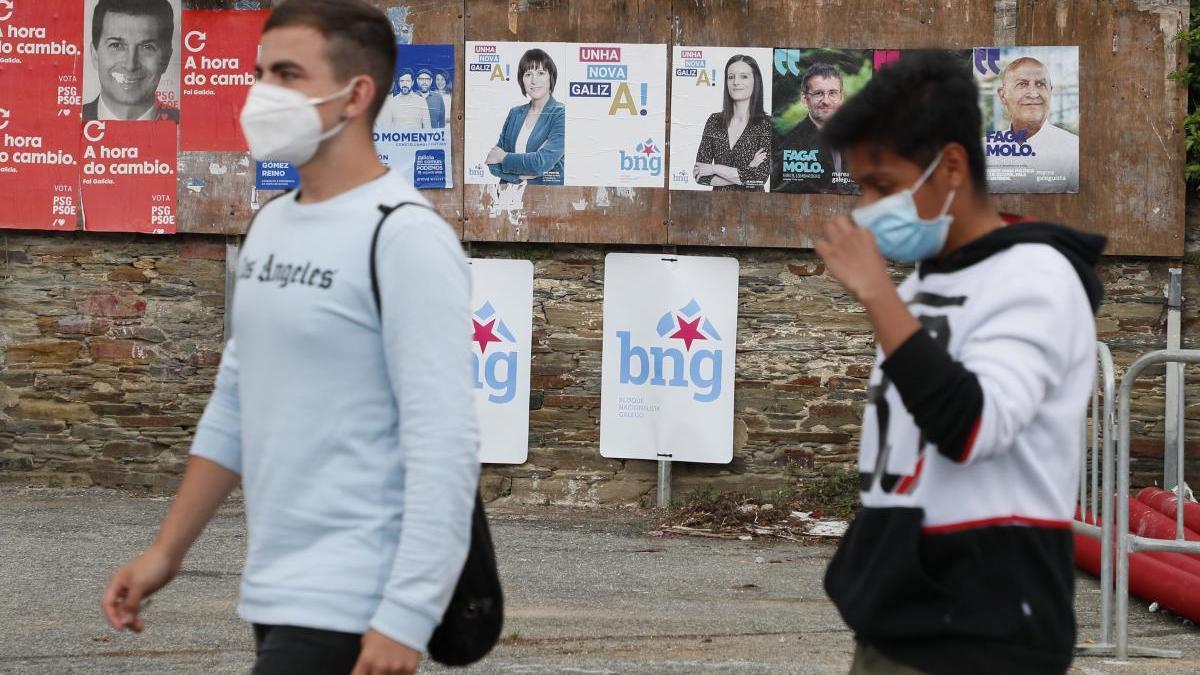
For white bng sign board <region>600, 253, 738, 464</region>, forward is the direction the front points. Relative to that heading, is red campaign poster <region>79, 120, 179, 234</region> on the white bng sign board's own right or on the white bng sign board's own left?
on the white bng sign board's own right

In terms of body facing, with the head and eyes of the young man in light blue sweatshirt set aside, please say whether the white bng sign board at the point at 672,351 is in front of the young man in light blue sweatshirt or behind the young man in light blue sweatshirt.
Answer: behind

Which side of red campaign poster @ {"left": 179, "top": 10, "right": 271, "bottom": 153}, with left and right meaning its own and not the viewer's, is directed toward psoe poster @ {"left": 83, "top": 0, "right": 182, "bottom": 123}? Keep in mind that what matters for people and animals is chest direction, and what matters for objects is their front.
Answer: right

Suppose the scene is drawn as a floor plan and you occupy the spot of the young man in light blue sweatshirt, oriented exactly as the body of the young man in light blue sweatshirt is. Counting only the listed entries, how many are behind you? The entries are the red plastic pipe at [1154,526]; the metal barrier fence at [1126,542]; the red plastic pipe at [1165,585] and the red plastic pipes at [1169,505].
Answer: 4

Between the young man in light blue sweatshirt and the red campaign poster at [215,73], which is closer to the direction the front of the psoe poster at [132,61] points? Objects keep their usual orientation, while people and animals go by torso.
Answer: the young man in light blue sweatshirt

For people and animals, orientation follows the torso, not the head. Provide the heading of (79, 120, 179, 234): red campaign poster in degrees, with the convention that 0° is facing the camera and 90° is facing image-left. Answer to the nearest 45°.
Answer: approximately 0°

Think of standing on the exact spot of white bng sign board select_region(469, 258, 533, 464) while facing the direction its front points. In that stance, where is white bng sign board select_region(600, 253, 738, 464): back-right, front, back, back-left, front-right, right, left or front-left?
left

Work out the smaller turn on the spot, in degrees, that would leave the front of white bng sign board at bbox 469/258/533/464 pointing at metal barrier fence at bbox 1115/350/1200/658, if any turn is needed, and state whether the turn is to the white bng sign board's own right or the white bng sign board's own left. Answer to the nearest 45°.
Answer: approximately 45° to the white bng sign board's own left
